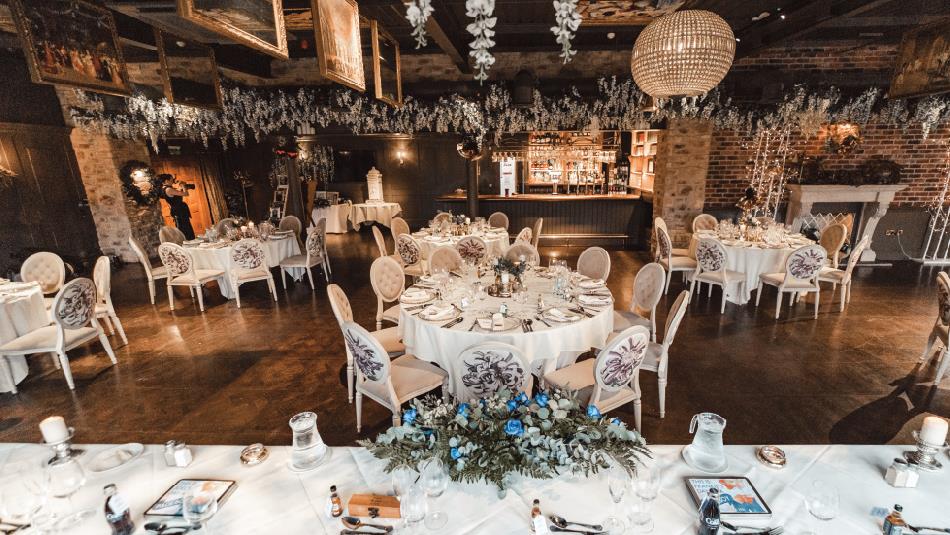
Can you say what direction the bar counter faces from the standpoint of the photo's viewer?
facing the viewer

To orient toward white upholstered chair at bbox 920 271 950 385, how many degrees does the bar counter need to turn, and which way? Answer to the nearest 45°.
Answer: approximately 45° to its left

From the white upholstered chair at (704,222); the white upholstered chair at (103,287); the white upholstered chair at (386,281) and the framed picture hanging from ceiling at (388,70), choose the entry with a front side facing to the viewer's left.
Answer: the white upholstered chair at (103,287)

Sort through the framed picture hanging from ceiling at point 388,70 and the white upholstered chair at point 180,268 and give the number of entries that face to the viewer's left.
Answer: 0

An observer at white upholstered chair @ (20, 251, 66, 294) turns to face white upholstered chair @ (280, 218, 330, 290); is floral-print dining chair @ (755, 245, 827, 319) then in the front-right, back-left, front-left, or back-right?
front-right

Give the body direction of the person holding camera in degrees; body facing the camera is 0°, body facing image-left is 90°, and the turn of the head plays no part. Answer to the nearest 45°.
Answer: approximately 270°

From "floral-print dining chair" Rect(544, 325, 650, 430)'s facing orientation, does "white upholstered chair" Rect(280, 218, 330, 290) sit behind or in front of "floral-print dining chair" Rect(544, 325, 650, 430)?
in front

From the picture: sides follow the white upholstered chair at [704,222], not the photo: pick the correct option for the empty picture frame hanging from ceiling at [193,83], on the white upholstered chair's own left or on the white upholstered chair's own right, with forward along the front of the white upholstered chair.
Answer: on the white upholstered chair's own right

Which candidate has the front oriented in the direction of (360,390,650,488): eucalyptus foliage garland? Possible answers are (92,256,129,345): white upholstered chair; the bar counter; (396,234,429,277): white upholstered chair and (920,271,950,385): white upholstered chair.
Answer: the bar counter

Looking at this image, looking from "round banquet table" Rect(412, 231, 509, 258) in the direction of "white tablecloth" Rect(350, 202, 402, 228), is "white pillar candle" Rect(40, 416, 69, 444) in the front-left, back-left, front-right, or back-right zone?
back-left

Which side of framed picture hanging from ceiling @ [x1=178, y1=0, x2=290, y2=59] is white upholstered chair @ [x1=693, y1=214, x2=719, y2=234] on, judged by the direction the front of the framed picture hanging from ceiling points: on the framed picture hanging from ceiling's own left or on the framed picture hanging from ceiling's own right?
on the framed picture hanging from ceiling's own left

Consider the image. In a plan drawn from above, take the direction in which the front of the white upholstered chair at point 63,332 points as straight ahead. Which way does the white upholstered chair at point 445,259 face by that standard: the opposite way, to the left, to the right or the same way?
to the left

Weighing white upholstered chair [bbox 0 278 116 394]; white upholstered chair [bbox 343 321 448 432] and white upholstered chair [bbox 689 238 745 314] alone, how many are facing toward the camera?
0

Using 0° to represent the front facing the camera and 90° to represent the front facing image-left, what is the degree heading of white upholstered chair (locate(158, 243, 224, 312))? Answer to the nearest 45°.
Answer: approximately 225°

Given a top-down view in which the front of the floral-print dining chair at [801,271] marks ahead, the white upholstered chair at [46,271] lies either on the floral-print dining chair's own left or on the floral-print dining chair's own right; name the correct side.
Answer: on the floral-print dining chair's own left

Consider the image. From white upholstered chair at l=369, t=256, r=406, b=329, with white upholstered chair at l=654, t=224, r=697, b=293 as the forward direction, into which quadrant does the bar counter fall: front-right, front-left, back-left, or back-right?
front-left

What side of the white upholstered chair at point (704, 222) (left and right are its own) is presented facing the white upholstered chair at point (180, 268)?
right

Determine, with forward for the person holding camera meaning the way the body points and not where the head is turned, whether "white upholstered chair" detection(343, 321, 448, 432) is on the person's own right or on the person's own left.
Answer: on the person's own right
